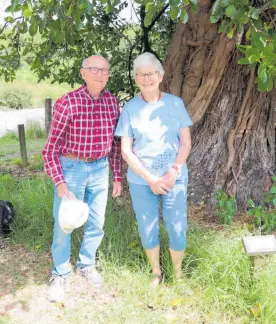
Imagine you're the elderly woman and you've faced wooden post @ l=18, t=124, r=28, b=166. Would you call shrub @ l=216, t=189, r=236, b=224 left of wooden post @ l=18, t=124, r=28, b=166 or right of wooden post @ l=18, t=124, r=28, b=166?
right

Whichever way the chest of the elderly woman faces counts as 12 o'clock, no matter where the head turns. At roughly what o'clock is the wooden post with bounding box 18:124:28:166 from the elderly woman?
The wooden post is roughly at 5 o'clock from the elderly woman.

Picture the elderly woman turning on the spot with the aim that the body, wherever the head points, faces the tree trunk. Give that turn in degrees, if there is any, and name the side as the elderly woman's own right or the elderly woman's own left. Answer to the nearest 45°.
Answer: approximately 180°

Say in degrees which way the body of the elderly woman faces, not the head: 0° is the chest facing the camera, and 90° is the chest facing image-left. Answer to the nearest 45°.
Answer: approximately 0°
